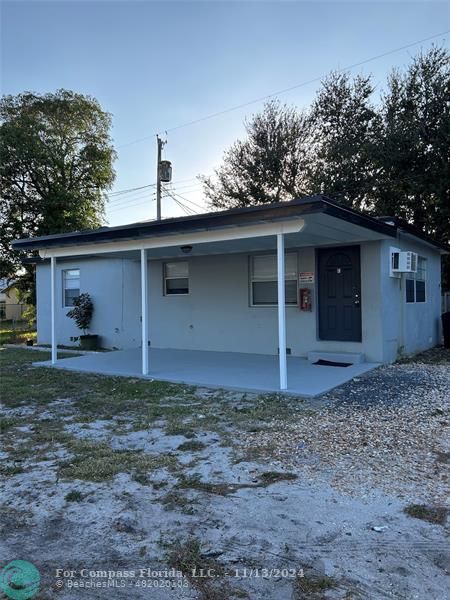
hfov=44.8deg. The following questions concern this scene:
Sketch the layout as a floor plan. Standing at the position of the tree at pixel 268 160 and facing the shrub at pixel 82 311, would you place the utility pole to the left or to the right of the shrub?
right

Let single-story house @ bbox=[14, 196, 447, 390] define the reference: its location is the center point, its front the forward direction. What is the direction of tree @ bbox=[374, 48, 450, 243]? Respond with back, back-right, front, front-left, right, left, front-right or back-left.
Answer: back

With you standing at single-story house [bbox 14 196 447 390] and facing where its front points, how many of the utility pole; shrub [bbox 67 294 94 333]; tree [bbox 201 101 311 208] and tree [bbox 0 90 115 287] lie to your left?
0

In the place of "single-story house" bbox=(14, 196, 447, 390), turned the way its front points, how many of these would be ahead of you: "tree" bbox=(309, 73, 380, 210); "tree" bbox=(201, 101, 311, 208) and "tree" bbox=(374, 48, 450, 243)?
0

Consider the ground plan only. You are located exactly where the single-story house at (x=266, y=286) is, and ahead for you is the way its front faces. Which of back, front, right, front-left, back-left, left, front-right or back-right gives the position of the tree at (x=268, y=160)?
back-right

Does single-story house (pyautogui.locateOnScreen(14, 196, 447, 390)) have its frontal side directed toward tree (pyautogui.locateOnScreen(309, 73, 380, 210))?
no

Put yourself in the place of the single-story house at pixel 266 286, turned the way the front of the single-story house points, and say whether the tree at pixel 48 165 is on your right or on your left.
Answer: on your right

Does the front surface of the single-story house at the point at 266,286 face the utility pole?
no

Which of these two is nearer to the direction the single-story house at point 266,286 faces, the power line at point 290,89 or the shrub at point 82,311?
the shrub

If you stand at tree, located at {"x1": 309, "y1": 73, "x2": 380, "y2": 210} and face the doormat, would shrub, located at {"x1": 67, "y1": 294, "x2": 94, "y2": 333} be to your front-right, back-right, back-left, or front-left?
front-right

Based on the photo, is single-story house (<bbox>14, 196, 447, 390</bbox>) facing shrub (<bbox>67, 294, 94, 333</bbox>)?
no
